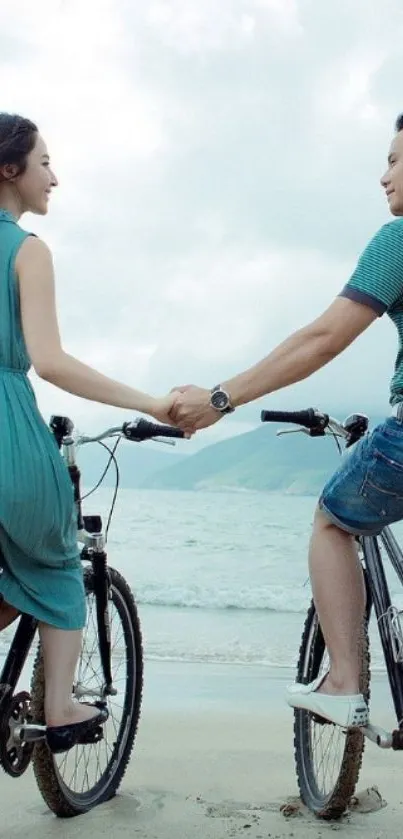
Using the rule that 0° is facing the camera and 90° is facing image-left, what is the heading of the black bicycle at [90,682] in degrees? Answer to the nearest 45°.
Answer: approximately 225°

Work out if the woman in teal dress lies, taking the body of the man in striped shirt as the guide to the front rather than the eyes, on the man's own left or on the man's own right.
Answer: on the man's own left

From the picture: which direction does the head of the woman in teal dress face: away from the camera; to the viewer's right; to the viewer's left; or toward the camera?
to the viewer's right

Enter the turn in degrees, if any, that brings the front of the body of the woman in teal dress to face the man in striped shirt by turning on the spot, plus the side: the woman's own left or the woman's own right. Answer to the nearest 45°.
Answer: approximately 45° to the woman's own right

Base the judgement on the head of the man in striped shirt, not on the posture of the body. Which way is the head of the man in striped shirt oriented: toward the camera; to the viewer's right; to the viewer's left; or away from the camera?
to the viewer's left

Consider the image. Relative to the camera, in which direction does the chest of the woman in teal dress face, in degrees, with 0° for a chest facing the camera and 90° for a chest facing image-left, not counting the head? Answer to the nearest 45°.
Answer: approximately 225°
